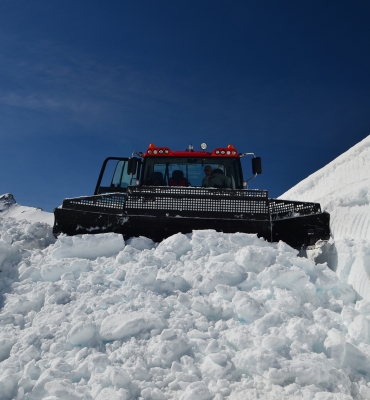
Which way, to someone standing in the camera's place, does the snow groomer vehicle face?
facing the viewer
